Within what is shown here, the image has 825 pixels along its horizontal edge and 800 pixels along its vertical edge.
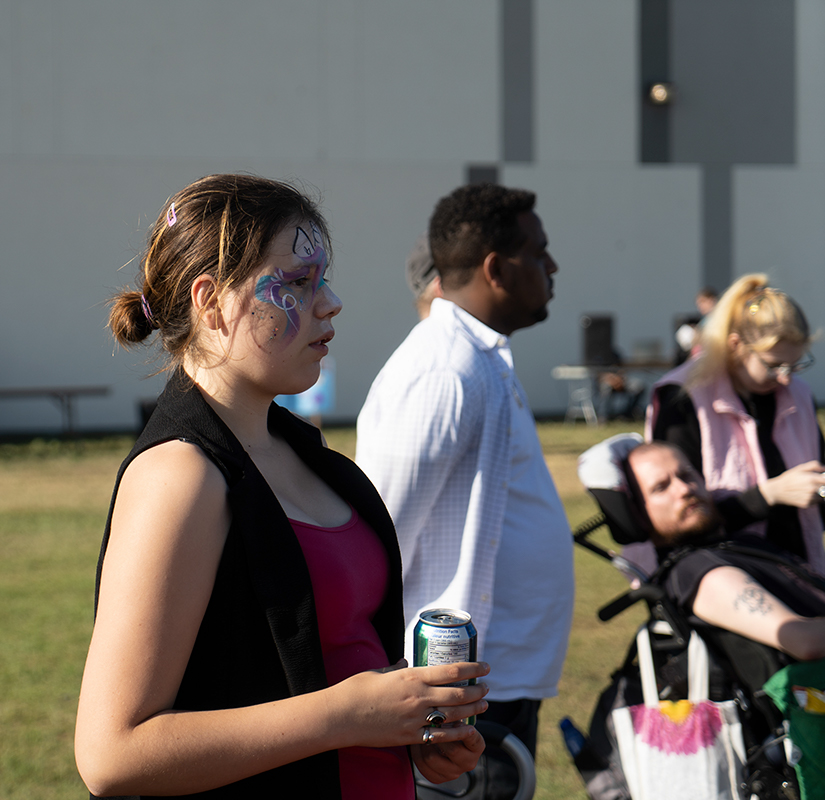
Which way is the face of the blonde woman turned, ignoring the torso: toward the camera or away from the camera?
toward the camera

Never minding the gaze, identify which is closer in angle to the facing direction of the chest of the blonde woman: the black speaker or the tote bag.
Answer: the tote bag

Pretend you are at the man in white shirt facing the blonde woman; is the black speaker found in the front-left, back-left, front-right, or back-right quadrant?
front-left

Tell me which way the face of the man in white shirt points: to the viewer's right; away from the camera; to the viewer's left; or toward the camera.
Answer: to the viewer's right

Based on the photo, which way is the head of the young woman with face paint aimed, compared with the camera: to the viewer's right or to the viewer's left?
to the viewer's right

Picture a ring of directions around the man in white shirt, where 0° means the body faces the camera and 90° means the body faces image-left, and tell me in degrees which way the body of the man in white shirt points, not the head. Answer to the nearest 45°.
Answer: approximately 270°
